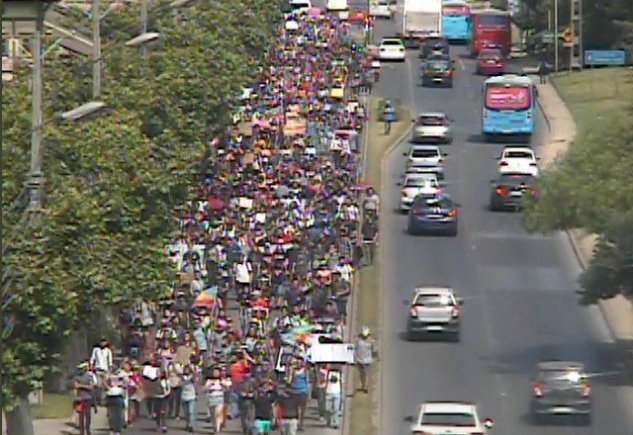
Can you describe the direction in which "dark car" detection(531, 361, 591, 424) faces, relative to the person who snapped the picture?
facing away from the viewer

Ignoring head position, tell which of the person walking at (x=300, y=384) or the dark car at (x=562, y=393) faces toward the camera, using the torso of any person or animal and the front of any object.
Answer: the person walking

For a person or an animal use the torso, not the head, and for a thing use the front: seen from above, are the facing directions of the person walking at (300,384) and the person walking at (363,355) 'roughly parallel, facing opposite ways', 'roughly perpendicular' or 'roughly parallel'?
roughly parallel

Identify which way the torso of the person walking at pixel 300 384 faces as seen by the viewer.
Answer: toward the camera

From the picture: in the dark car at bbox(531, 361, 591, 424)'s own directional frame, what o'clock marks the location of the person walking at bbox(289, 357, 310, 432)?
The person walking is roughly at 8 o'clock from the dark car.

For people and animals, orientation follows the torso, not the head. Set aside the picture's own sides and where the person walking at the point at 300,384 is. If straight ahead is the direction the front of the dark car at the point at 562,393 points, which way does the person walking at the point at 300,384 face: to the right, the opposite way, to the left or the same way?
the opposite way

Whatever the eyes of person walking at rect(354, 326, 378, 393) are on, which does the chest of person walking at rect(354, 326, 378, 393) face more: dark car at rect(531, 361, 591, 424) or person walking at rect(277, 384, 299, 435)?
the person walking

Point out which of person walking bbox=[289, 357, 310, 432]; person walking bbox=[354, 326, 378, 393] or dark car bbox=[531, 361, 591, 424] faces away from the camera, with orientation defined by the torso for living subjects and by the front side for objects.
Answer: the dark car

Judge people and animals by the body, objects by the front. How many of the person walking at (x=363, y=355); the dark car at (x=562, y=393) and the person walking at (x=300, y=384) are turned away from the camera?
1

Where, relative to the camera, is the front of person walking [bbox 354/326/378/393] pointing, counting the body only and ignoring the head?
toward the camera

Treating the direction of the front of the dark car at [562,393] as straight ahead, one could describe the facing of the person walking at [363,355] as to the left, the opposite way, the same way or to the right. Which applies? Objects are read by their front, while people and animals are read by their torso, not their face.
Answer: the opposite way

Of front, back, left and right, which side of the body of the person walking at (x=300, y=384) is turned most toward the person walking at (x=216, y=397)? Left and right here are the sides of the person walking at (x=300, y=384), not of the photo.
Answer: right

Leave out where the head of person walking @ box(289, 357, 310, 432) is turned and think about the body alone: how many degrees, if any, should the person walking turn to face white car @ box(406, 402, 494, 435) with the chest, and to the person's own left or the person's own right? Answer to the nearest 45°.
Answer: approximately 90° to the person's own left

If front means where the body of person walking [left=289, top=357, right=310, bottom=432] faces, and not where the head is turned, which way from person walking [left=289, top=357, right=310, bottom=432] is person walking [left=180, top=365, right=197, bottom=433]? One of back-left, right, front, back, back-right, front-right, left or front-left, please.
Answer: right
